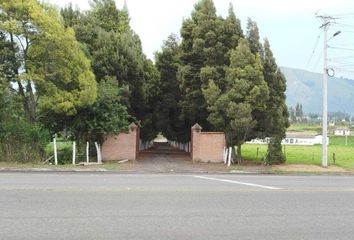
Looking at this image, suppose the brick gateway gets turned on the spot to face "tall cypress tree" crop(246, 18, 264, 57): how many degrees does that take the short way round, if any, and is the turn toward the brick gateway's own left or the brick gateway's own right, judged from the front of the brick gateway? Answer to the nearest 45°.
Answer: approximately 90° to the brick gateway's own left

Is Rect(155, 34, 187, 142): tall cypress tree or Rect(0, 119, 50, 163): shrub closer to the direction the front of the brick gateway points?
the shrub

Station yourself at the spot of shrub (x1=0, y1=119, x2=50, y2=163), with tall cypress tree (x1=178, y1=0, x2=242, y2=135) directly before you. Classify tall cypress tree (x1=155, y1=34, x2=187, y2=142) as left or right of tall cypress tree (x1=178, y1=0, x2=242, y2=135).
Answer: left

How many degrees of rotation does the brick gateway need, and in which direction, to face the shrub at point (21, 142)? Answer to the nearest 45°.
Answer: approximately 45° to its right

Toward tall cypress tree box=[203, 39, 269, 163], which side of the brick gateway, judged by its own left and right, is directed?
left

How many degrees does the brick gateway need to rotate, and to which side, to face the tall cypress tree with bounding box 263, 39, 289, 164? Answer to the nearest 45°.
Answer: approximately 90° to its left

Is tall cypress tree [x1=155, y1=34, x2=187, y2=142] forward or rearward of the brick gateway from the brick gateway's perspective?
rearward

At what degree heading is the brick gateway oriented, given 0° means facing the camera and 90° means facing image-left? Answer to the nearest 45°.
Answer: approximately 0°

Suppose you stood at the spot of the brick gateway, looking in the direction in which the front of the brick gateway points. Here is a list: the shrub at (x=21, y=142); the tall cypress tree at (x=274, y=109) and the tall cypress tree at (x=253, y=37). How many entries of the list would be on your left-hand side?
2
